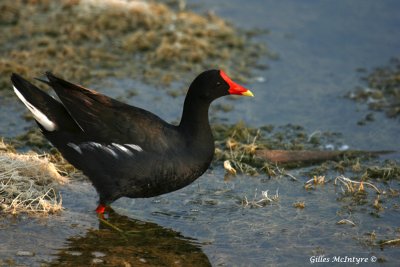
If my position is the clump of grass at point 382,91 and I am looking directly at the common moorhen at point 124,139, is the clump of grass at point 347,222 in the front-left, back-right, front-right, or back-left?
front-left

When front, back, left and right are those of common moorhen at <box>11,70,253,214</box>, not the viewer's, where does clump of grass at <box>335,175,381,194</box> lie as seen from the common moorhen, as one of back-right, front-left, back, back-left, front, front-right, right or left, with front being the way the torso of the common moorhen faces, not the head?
front

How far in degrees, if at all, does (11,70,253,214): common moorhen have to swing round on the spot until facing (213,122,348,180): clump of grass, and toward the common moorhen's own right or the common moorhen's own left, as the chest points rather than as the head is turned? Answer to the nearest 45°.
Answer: approximately 45° to the common moorhen's own left

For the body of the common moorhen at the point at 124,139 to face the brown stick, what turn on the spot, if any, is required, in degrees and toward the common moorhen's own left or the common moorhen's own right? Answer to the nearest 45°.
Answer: approximately 45° to the common moorhen's own left

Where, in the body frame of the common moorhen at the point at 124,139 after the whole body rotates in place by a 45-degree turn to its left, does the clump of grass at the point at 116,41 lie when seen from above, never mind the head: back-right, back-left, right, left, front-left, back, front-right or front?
front-left

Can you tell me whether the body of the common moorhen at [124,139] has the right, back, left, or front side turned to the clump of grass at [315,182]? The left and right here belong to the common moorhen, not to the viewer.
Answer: front

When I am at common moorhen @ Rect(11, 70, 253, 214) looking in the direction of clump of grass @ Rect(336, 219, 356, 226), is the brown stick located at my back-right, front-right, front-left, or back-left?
front-left

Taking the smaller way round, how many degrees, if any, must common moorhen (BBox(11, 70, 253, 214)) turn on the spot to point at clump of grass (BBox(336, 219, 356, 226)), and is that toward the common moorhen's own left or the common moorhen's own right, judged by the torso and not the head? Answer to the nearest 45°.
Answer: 0° — it already faces it

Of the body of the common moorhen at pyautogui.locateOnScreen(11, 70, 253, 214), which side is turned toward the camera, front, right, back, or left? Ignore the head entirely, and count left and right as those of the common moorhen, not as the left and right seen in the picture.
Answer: right

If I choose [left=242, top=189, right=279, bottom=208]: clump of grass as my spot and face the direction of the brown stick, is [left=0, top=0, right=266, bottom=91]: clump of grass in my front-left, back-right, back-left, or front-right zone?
front-left

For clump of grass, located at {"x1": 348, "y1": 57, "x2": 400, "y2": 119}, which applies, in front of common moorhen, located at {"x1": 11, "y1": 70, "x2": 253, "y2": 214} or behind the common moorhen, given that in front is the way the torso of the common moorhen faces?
in front

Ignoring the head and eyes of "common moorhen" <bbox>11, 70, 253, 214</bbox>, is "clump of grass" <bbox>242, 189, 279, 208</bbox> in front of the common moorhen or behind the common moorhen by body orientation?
in front
